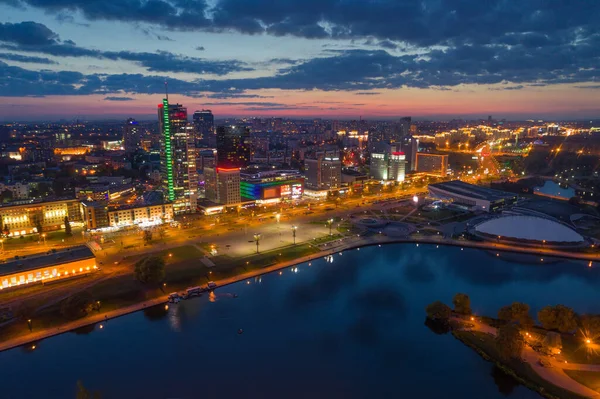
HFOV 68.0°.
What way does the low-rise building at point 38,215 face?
toward the camera

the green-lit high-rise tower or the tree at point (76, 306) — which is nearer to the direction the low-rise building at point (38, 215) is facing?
the tree

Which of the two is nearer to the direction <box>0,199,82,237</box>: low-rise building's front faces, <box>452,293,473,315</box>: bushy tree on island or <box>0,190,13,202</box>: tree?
the bushy tree on island

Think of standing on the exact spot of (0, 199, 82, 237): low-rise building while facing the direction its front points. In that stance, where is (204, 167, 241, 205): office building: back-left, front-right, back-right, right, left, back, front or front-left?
left

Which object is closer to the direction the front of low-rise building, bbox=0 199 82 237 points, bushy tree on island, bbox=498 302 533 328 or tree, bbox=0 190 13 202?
the bushy tree on island

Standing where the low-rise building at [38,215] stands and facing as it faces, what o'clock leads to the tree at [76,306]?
The tree is roughly at 12 o'clock from the low-rise building.

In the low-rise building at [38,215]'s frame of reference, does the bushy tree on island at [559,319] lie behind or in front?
in front

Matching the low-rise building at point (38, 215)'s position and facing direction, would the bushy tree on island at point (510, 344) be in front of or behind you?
in front

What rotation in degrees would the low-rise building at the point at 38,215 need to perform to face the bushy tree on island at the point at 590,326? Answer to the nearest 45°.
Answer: approximately 45° to its left

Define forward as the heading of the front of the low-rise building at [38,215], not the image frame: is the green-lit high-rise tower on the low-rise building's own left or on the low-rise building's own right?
on the low-rise building's own left

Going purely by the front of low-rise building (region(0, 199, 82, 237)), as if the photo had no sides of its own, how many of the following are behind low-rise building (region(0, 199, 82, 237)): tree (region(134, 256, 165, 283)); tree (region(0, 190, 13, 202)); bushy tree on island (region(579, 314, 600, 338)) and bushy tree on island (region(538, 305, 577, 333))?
1

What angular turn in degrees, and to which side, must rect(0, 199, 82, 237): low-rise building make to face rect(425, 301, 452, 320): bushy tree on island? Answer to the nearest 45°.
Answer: approximately 45° to its left

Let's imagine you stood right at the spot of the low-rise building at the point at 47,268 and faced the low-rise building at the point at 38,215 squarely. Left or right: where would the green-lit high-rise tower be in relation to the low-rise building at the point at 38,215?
right

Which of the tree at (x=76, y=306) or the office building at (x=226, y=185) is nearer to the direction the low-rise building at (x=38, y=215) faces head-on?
the tree

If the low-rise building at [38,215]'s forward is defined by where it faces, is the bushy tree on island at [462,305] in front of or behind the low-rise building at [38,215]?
in front

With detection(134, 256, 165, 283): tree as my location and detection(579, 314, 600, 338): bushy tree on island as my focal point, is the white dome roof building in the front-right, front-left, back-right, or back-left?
front-left
